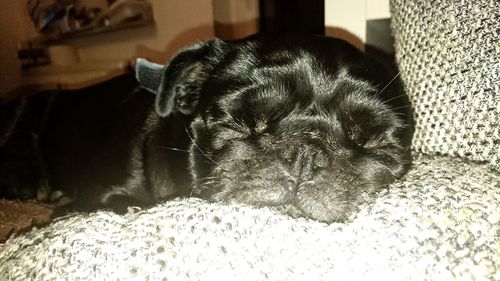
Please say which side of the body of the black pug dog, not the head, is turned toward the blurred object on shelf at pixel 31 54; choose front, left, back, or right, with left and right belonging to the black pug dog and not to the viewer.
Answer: back

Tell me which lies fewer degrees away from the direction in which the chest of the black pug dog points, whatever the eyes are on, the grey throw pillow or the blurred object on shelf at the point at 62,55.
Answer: the grey throw pillow

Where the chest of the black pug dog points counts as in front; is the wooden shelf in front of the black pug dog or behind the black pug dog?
behind

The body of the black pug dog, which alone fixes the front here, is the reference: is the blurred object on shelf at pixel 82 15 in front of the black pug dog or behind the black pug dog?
behind

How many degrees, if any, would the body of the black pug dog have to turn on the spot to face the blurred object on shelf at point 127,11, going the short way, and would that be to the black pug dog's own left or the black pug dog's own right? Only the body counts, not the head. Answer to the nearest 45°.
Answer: approximately 135° to the black pug dog's own left

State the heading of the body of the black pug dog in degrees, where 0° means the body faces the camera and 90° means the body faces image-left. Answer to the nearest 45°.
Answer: approximately 315°

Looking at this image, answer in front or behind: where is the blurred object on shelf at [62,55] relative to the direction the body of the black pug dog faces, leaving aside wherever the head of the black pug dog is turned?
behind
